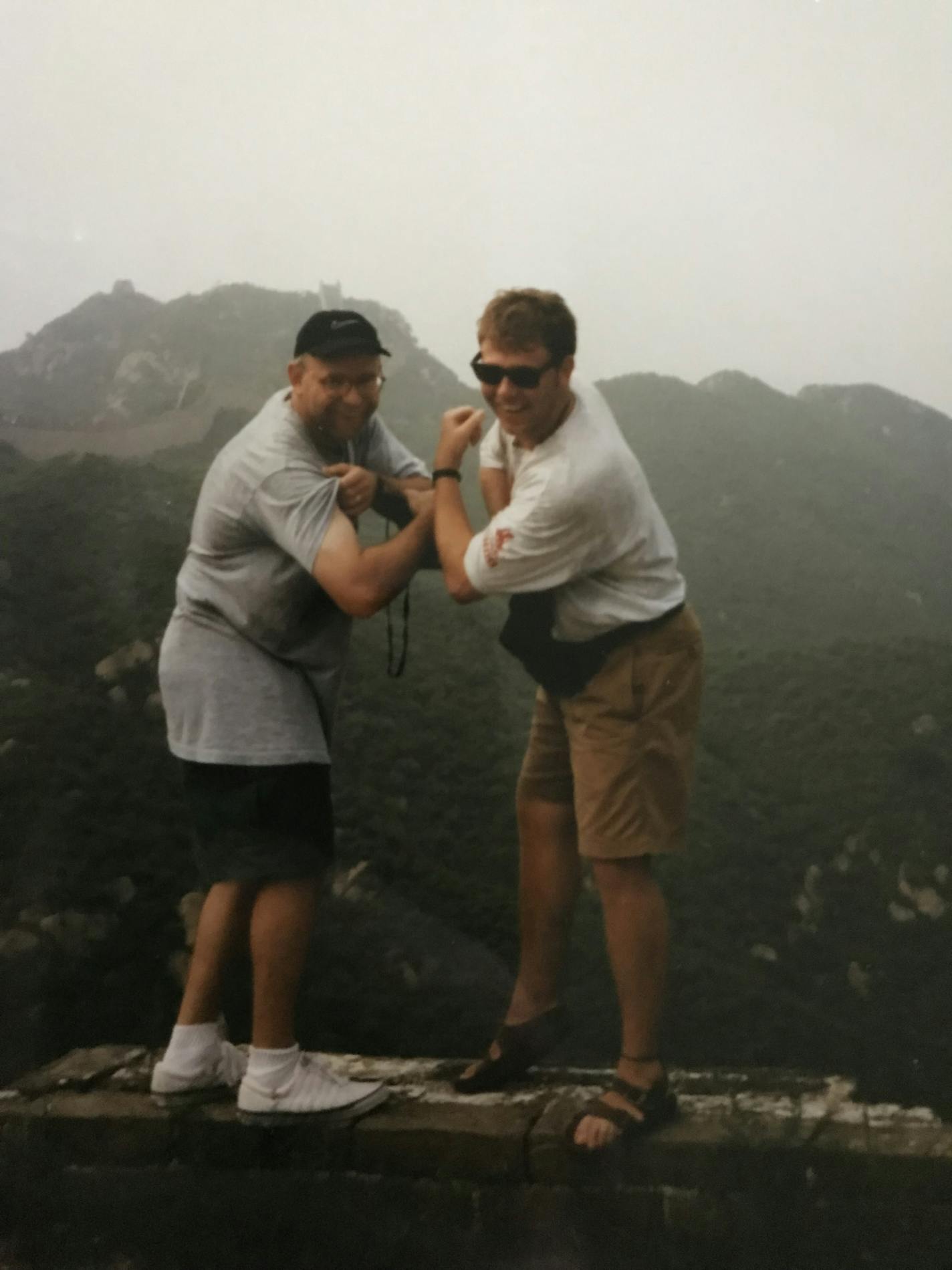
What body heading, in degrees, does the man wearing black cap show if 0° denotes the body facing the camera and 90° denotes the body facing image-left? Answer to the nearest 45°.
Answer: approximately 270°

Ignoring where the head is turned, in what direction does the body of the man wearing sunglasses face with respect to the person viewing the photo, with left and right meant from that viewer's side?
facing the viewer and to the left of the viewer

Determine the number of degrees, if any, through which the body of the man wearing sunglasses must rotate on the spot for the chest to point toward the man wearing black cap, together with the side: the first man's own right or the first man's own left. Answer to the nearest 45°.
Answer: approximately 45° to the first man's own right

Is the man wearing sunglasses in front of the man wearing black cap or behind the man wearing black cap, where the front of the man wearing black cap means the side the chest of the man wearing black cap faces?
in front

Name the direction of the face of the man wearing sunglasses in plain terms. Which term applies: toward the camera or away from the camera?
toward the camera

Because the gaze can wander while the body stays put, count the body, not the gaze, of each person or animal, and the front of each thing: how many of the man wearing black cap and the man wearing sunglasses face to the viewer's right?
1
